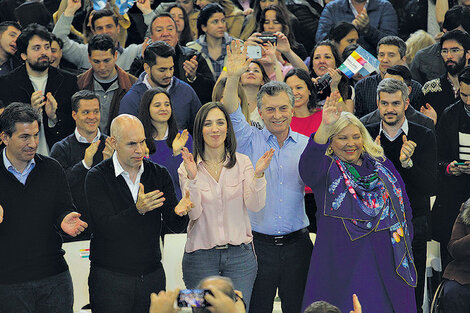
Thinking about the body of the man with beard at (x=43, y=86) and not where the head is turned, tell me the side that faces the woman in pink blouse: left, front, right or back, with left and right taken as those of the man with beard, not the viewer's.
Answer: front

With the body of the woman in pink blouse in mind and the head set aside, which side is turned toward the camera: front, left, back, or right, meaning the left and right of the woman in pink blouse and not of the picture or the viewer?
front

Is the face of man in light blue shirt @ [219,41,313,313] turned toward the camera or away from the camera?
toward the camera

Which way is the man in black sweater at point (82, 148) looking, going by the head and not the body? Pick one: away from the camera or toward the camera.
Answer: toward the camera

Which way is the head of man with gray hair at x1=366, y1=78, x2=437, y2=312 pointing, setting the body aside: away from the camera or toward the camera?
toward the camera

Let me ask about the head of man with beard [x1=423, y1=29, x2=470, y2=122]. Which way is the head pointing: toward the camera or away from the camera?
toward the camera

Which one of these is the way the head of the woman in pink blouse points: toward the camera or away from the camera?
toward the camera

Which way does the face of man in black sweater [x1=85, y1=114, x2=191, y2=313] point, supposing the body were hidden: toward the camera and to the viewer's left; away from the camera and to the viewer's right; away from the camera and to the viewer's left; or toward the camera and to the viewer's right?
toward the camera and to the viewer's right

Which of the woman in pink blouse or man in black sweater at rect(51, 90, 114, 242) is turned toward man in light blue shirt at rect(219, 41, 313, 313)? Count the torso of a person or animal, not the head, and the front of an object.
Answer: the man in black sweater

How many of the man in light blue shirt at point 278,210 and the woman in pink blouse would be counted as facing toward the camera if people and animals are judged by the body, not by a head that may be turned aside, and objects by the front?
2

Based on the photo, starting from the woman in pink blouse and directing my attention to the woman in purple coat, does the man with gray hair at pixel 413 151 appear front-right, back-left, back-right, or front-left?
front-left

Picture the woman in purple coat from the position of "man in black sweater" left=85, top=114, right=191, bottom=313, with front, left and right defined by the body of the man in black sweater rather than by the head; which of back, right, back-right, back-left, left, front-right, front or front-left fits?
front-left

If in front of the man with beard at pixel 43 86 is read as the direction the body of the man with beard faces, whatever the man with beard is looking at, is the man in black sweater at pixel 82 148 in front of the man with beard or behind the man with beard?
in front

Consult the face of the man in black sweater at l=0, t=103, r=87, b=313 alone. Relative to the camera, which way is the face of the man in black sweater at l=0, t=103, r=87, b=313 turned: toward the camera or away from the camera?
toward the camera

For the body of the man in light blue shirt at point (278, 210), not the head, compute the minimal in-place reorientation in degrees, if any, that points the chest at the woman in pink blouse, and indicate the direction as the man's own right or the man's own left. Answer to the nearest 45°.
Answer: approximately 45° to the man's own right
